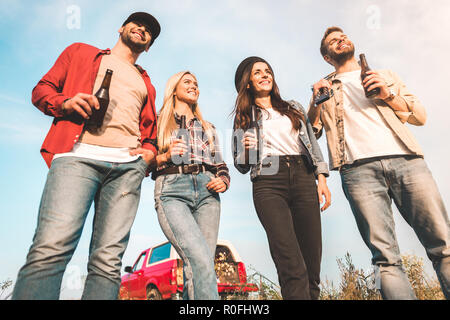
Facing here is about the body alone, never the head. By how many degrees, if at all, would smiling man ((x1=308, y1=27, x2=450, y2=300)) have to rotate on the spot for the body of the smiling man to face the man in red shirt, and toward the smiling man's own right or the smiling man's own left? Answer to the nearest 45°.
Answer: approximately 45° to the smiling man's own right

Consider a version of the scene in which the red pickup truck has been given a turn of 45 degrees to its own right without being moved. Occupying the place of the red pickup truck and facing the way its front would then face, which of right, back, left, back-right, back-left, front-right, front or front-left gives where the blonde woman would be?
back

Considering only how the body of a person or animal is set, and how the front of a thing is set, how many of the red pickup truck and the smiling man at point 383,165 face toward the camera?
1

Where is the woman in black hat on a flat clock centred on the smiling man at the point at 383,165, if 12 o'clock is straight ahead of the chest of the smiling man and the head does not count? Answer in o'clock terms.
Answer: The woman in black hat is roughly at 2 o'clock from the smiling man.

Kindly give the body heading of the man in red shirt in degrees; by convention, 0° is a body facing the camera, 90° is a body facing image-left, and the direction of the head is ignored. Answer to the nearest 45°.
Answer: approximately 315°

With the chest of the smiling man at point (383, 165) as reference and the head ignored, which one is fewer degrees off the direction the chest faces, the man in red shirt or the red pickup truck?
the man in red shirt

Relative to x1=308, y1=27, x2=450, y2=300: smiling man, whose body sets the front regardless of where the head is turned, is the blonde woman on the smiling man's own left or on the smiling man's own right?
on the smiling man's own right

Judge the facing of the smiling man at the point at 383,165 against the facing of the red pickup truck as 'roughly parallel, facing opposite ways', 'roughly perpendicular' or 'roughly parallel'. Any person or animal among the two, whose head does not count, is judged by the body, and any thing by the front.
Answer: roughly perpendicular

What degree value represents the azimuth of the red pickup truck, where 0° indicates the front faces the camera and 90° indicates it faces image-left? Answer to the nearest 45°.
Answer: approximately 135°
